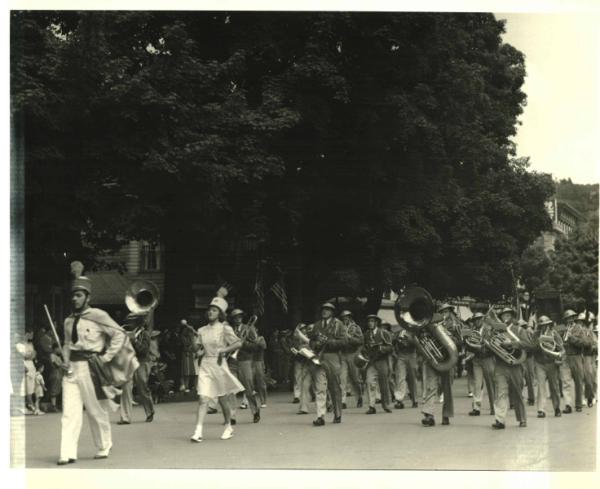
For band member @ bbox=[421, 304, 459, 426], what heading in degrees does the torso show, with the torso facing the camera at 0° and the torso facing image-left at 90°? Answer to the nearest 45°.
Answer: approximately 45°

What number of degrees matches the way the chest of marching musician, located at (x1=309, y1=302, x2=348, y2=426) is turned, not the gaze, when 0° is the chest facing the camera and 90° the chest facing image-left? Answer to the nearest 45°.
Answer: approximately 45°

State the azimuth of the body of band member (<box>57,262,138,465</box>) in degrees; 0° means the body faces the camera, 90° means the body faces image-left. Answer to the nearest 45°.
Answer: approximately 45°

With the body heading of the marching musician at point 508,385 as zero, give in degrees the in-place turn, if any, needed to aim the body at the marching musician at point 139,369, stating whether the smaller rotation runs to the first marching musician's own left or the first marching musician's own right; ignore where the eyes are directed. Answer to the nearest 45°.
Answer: approximately 45° to the first marching musician's own right

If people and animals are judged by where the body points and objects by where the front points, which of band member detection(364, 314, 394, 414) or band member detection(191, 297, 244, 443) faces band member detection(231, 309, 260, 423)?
band member detection(364, 314, 394, 414)

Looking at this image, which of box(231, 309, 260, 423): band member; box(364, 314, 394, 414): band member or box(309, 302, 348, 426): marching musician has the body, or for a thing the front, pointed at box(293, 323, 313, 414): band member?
box(364, 314, 394, 414): band member

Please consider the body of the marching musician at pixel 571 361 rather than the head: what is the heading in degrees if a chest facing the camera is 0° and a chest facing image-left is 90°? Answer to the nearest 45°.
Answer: approximately 45°

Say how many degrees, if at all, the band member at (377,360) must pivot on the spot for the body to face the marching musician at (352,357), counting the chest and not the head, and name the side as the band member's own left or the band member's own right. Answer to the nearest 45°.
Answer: approximately 45° to the band member's own right
